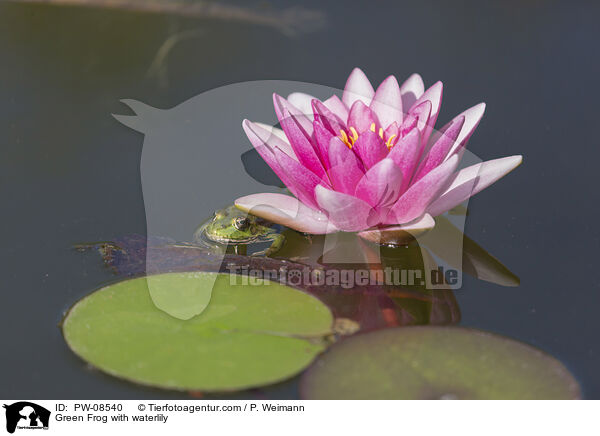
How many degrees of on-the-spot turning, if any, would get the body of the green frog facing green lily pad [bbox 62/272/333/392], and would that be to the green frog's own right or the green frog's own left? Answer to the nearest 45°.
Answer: approximately 45° to the green frog's own left

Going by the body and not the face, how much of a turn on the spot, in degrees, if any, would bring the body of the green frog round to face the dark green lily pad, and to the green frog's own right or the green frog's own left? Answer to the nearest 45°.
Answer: approximately 90° to the green frog's own left

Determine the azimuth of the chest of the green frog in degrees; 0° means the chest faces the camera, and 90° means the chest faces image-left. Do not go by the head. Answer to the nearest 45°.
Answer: approximately 45°

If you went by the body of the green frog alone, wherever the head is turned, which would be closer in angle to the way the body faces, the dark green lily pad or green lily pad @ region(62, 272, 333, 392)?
the green lily pad
